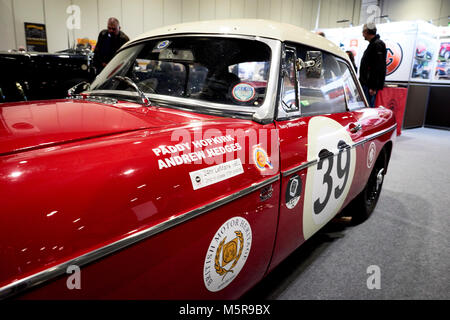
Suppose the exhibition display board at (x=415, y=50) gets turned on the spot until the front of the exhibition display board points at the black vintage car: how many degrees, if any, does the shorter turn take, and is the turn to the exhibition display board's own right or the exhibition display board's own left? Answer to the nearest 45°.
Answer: approximately 45° to the exhibition display board's own right

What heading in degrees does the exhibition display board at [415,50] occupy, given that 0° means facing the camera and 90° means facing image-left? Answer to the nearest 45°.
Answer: approximately 0°

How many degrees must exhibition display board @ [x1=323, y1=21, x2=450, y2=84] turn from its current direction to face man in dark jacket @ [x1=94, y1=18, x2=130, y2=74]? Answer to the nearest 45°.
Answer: approximately 45° to its right

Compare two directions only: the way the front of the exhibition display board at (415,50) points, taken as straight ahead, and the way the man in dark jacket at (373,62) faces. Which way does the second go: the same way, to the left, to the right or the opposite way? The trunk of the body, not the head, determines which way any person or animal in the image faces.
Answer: to the right

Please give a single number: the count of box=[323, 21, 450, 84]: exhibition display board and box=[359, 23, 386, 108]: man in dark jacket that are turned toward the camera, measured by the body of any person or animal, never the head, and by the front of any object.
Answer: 1

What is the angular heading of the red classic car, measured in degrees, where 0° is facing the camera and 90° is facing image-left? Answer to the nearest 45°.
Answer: approximately 45°

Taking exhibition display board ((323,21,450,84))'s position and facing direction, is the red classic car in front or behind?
in front

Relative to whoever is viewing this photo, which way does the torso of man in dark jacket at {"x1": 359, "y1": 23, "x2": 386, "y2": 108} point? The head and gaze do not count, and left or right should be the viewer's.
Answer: facing to the left of the viewer

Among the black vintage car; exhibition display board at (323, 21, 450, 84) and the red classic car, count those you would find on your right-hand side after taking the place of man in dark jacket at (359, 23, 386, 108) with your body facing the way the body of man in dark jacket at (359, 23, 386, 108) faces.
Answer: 1

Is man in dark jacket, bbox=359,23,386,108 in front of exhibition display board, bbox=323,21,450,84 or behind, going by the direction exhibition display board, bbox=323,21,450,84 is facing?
in front

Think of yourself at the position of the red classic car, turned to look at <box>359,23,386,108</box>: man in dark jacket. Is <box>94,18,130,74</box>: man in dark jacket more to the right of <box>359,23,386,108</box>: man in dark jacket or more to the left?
left

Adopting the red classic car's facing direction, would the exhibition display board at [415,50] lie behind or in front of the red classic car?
behind
